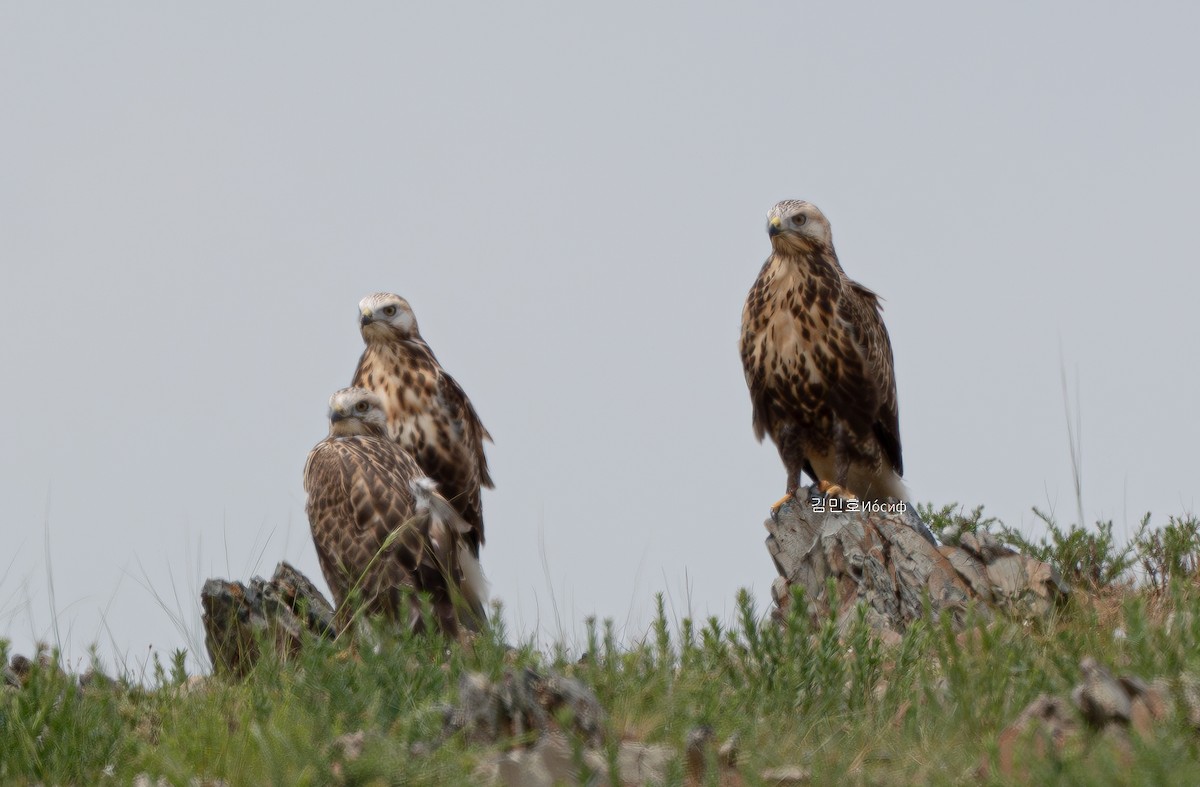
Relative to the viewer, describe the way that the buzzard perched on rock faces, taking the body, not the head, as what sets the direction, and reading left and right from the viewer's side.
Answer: facing the viewer and to the left of the viewer

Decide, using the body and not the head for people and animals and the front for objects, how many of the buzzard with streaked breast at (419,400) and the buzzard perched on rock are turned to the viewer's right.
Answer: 0

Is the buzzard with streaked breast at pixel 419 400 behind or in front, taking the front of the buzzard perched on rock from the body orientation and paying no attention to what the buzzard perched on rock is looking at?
in front

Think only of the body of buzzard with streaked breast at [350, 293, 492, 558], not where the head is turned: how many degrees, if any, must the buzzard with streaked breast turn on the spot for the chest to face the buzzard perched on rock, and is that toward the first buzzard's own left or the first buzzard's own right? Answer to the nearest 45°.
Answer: approximately 135° to the first buzzard's own left

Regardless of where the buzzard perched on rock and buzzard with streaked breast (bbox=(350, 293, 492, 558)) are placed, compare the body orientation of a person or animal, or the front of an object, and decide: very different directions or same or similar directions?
same or similar directions
